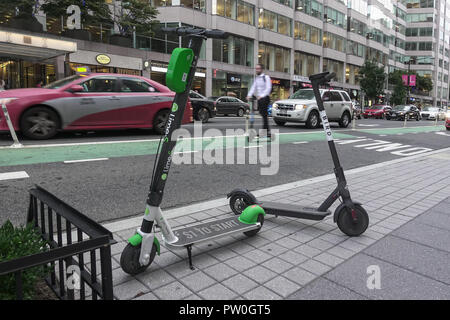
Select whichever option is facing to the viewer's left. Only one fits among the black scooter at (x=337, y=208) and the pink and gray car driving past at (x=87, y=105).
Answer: the pink and gray car driving past

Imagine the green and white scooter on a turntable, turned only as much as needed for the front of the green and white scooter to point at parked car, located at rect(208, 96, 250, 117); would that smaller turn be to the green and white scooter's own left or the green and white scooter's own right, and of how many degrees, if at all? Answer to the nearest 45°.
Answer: approximately 135° to the green and white scooter's own right

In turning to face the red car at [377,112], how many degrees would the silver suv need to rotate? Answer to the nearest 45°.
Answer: approximately 135° to its right

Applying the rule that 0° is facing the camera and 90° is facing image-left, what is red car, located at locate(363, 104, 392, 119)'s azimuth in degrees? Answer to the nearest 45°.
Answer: approximately 45°

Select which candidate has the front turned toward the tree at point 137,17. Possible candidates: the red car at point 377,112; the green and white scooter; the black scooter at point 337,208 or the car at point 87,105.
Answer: the red car at point 377,112

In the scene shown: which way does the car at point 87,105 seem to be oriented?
to the viewer's left

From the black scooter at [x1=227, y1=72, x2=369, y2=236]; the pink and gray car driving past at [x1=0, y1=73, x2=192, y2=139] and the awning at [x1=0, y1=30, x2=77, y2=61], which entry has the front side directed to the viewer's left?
the pink and gray car driving past

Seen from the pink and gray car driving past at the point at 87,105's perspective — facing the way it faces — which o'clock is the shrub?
The shrub is roughly at 9 o'clock from the pink and gray car driving past.

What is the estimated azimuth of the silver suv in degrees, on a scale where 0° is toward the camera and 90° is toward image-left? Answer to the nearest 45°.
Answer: approximately 45°

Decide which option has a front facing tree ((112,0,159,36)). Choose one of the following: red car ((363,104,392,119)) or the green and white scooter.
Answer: the red car

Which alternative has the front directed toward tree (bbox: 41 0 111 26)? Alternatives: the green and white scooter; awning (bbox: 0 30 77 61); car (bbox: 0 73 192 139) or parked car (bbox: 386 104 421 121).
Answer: parked car (bbox: 386 104 421 121)

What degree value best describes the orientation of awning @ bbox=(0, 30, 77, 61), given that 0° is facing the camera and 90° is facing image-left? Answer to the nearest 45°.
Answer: approximately 315°

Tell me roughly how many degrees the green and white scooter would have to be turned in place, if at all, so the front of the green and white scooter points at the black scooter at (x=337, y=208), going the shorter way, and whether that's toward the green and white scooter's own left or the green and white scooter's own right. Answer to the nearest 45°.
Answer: approximately 180°

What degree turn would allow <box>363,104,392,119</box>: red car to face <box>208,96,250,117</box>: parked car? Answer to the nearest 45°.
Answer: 0° — it already faces it

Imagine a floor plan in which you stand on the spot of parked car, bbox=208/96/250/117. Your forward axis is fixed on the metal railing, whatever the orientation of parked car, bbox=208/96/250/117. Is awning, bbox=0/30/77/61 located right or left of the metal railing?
right
